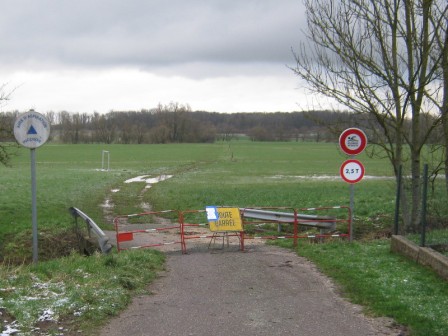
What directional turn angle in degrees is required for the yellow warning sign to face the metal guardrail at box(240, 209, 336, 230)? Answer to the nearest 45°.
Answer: approximately 135° to its left

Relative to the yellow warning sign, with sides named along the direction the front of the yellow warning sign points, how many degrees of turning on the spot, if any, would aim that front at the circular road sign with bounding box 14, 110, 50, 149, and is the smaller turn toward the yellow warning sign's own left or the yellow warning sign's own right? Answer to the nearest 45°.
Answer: approximately 45° to the yellow warning sign's own right

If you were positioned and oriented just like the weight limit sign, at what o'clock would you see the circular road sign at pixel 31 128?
The circular road sign is roughly at 2 o'clock from the weight limit sign.

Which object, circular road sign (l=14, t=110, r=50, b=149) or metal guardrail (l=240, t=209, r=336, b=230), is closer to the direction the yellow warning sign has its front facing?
the circular road sign

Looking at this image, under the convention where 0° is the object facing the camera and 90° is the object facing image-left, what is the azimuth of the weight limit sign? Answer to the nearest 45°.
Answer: approximately 0°

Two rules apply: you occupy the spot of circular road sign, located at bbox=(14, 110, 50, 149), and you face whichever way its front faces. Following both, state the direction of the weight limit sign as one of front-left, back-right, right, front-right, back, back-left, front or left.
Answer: left

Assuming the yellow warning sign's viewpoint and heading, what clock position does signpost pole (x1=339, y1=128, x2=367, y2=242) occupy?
The signpost pole is roughly at 9 o'clock from the yellow warning sign.
